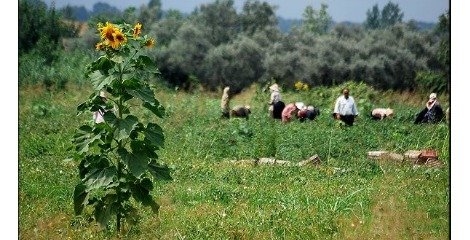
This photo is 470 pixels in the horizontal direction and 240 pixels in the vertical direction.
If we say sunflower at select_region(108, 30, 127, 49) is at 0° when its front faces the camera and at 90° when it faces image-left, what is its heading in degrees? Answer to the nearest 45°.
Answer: approximately 0°

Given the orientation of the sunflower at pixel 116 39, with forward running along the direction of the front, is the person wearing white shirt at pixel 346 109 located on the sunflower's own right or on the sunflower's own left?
on the sunflower's own left

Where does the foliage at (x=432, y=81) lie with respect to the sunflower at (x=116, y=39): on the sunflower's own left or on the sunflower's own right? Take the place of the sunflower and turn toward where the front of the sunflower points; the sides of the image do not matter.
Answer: on the sunflower's own left

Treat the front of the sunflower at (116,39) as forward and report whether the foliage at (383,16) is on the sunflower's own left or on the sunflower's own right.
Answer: on the sunflower's own left

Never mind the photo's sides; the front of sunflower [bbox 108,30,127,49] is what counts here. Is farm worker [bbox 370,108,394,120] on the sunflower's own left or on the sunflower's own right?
on the sunflower's own left

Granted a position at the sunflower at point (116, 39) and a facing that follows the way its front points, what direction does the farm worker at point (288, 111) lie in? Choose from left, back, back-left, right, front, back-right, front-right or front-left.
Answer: back-left

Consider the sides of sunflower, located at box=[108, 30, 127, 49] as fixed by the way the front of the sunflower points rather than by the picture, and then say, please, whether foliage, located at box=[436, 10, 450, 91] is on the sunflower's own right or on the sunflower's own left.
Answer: on the sunflower's own left
